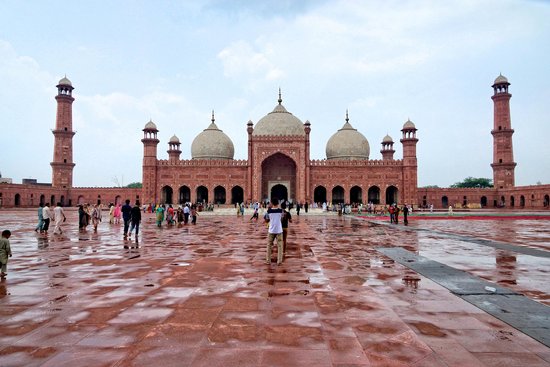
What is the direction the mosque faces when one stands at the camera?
facing the viewer
